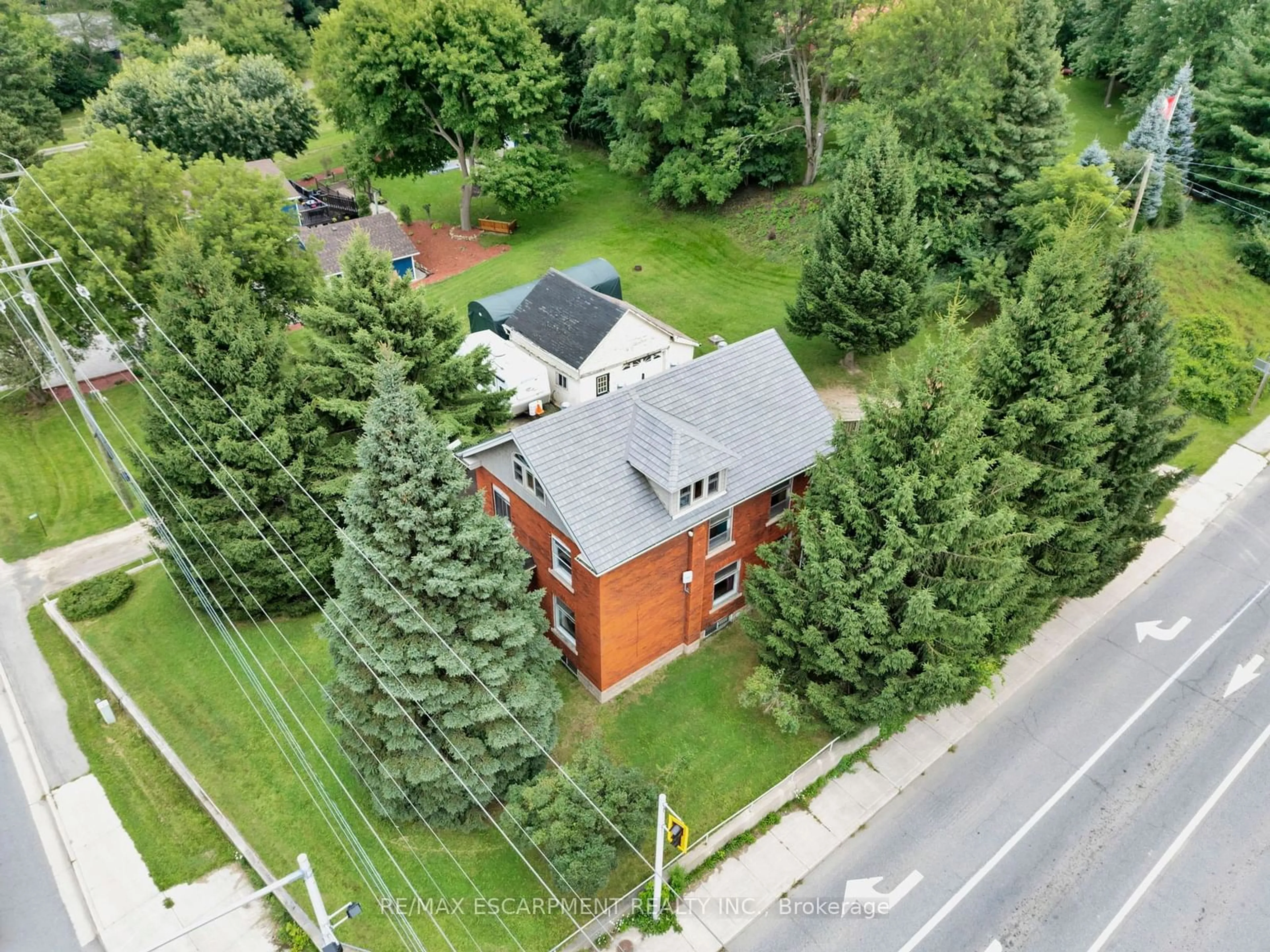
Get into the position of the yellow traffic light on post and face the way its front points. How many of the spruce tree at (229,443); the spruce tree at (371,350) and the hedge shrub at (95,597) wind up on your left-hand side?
0

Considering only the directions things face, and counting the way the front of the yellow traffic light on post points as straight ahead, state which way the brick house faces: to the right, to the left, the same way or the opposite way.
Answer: the same way

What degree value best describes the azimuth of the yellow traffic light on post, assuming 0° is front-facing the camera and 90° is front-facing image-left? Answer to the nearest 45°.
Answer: approximately 45°

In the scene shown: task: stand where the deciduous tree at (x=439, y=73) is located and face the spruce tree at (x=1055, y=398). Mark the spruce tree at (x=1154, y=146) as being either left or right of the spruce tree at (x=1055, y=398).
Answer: left

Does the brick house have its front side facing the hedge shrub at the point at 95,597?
no

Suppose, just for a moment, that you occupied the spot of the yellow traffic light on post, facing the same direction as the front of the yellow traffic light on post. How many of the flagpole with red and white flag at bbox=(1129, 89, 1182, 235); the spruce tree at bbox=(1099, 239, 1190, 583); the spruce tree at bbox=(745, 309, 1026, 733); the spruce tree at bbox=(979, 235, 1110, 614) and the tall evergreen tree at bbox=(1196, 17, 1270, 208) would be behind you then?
5

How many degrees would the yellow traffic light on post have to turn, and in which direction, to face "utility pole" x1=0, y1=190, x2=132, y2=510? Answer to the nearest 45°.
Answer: approximately 90° to its right

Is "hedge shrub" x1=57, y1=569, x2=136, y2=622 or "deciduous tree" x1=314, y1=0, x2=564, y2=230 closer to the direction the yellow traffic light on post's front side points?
the hedge shrub

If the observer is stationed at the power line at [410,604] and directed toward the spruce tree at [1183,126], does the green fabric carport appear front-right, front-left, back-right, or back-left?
front-left

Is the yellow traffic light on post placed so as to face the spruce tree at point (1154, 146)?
no

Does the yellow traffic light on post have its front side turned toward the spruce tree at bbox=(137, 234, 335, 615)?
no
